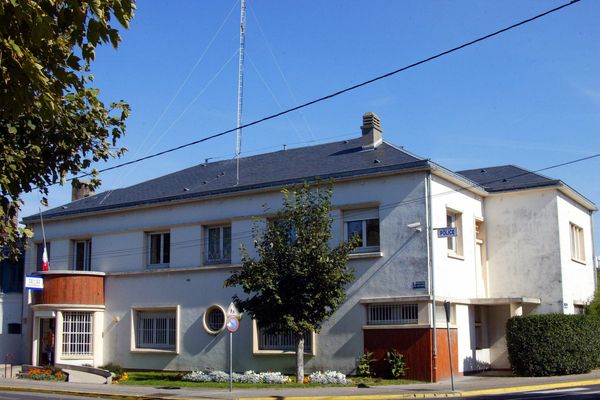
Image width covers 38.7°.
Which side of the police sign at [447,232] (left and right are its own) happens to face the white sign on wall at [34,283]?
right

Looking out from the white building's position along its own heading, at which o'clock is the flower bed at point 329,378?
The flower bed is roughly at 11 o'clock from the white building.

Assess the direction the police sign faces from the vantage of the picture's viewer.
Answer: facing the viewer

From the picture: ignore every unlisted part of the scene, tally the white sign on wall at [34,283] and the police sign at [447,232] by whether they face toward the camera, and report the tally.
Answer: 2

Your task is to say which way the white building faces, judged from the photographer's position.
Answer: facing the viewer and to the left of the viewer

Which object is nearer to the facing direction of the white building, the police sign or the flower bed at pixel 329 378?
the flower bed

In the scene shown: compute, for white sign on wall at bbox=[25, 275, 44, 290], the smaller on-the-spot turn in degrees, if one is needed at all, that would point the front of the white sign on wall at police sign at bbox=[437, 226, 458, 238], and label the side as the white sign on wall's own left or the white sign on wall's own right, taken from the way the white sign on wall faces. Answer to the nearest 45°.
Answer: approximately 45° to the white sign on wall's own left

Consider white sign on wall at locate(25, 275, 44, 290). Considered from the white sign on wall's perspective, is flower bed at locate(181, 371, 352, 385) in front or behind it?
in front
